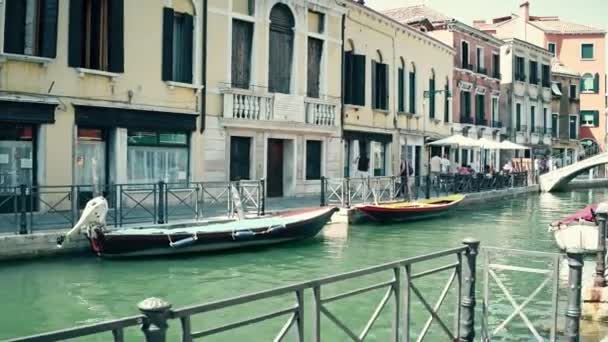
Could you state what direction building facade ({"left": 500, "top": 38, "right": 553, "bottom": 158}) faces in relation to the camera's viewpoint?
facing the viewer and to the right of the viewer

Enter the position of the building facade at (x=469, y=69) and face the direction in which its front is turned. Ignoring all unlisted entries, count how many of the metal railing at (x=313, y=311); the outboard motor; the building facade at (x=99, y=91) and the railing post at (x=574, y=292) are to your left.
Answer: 0

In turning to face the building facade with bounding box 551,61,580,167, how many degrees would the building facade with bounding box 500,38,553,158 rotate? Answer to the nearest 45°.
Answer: approximately 135° to its left

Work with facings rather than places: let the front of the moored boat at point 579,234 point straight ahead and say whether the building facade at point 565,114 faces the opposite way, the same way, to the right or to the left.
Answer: to the left

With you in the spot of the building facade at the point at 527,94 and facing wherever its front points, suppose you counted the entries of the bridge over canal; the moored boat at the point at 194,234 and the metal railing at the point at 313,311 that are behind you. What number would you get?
0

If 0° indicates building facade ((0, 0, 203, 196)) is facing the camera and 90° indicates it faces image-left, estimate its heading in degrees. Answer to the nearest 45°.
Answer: approximately 315°

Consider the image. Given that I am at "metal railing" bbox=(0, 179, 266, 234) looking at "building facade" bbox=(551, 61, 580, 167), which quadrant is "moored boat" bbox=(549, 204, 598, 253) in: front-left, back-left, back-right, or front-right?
front-right

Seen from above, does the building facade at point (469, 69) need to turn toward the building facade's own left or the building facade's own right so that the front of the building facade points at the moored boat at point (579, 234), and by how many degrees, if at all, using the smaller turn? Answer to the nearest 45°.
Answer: approximately 45° to the building facade's own right

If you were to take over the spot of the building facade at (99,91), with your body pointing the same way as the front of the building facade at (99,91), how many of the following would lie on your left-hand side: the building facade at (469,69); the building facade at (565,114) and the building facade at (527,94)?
3

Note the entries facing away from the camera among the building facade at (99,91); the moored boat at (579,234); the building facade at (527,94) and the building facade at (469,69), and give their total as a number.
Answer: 0

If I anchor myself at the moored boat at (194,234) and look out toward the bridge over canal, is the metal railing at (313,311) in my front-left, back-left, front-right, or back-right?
back-right

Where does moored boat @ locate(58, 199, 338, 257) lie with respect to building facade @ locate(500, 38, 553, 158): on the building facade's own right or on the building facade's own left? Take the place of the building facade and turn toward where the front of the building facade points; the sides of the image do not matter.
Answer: on the building facade's own right

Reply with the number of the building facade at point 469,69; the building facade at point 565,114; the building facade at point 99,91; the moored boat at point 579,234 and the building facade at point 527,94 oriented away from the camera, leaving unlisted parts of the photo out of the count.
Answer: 0

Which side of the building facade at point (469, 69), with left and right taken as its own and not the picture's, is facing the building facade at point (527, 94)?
left

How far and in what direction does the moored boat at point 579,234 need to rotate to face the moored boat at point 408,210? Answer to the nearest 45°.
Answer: approximately 90° to its right

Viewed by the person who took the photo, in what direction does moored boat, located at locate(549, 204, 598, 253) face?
facing the viewer and to the left of the viewer
